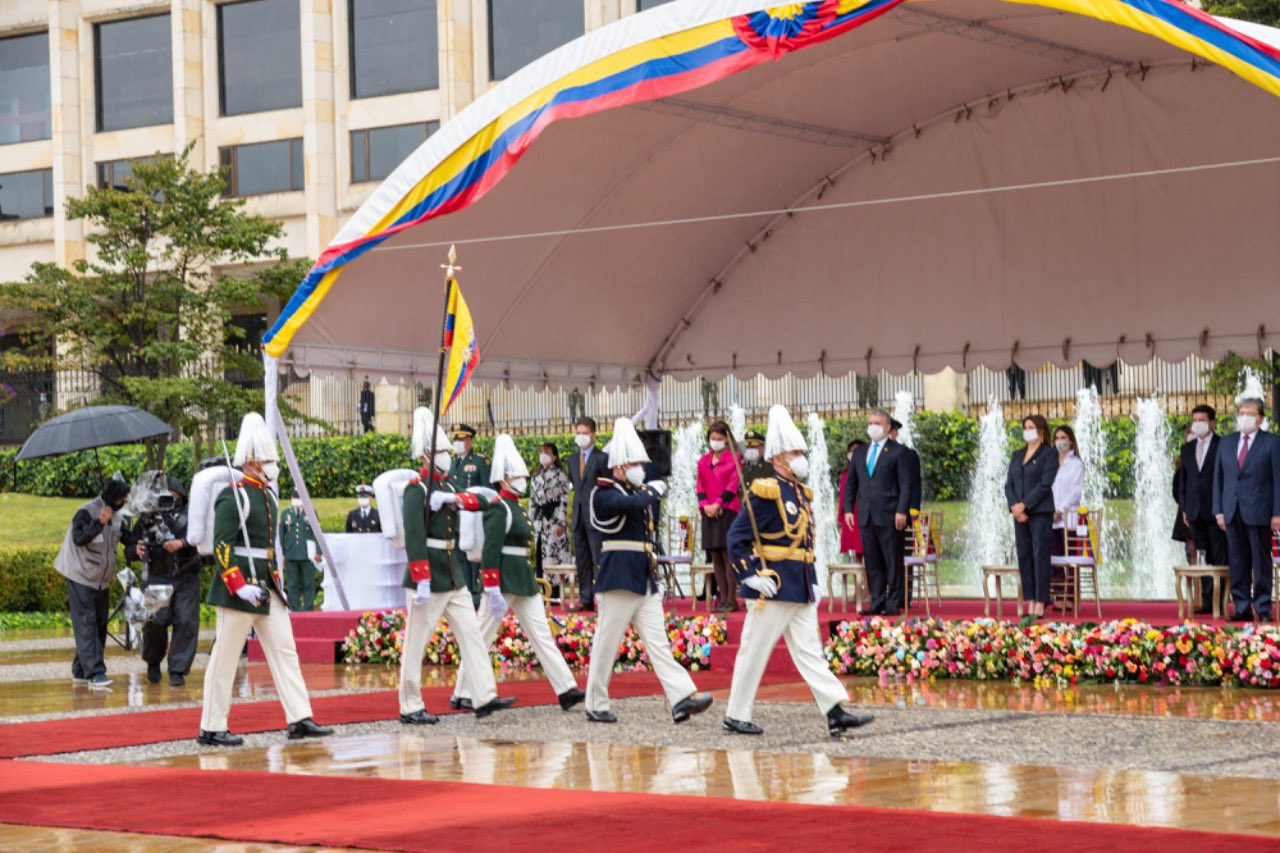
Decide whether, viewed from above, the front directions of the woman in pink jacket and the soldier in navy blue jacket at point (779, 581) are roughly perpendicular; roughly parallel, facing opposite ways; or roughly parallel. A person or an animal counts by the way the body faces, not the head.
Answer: roughly perpendicular

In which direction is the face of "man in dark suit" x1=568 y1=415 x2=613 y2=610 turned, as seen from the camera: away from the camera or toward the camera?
toward the camera

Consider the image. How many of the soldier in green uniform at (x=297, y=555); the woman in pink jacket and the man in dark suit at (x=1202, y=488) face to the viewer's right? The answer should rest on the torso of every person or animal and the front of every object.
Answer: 0

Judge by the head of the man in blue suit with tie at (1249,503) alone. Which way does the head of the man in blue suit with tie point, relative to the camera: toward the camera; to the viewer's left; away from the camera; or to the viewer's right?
toward the camera

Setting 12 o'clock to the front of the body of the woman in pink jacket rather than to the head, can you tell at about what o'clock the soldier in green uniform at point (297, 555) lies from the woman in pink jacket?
The soldier in green uniform is roughly at 3 o'clock from the woman in pink jacket.

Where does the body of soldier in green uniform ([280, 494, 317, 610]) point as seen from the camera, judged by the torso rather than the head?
toward the camera

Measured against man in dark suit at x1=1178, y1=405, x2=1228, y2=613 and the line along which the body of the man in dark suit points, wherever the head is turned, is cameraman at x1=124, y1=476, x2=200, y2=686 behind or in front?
in front

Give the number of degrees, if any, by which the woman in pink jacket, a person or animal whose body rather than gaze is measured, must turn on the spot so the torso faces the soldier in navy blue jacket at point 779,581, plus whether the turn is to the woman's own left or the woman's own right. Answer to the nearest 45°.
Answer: approximately 45° to the woman's own left

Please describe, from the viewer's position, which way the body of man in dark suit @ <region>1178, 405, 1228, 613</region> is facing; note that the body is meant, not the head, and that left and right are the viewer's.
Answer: facing the viewer and to the left of the viewer

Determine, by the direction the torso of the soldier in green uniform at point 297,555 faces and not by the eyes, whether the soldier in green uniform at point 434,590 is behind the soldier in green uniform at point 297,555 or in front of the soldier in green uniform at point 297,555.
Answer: in front

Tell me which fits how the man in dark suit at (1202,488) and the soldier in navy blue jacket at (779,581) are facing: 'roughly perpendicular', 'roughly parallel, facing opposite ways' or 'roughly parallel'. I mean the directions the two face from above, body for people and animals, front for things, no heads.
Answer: roughly perpendicular

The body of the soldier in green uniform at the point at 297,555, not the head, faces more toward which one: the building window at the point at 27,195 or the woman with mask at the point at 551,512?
the woman with mask

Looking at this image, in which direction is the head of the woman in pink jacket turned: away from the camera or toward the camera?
toward the camera
